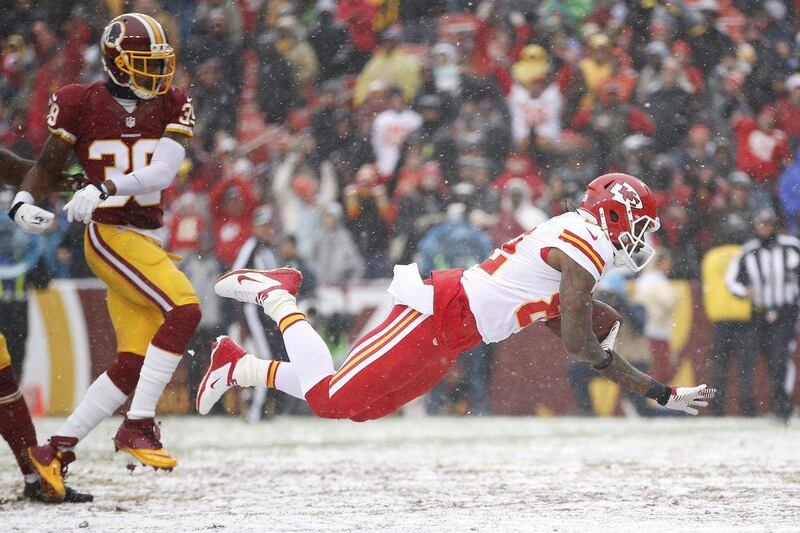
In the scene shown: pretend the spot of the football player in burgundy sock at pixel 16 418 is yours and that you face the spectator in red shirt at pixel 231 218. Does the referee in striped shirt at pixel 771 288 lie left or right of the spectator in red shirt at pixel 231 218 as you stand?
right

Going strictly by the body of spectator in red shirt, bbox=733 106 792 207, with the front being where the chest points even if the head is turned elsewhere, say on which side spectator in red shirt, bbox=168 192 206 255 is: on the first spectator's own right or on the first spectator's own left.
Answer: on the first spectator's own right

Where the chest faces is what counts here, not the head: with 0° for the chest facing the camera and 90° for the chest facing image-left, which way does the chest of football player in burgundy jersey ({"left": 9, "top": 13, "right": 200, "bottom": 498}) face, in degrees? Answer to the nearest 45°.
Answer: approximately 315°

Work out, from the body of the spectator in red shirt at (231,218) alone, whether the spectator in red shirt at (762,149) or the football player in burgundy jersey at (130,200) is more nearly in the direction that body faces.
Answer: the football player in burgundy jersey

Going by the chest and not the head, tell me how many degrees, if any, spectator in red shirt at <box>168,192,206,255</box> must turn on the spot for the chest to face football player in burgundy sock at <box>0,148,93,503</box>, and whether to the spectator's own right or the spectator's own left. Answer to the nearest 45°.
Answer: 0° — they already face them
